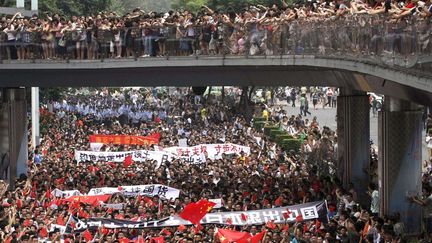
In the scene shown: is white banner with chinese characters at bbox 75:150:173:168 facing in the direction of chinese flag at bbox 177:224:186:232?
yes

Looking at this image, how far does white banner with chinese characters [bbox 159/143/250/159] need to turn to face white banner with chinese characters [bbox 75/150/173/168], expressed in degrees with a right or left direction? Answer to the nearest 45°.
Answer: approximately 90° to its right

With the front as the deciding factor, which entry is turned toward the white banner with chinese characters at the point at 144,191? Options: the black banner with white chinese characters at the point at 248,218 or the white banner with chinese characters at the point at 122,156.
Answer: the white banner with chinese characters at the point at 122,156

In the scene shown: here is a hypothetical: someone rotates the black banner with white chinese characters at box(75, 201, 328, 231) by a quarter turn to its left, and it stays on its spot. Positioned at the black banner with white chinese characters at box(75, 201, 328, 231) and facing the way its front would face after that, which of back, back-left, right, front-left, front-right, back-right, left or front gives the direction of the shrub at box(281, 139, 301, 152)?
left

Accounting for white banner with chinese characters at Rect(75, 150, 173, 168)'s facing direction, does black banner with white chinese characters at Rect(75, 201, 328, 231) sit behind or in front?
in front

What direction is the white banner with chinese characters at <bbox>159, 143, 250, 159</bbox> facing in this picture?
toward the camera

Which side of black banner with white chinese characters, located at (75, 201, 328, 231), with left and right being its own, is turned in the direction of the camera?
front

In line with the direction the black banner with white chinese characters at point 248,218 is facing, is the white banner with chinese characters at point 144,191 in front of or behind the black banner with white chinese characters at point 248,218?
behind

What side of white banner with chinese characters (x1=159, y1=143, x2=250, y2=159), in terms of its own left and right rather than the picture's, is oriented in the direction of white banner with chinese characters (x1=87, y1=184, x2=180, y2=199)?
front
